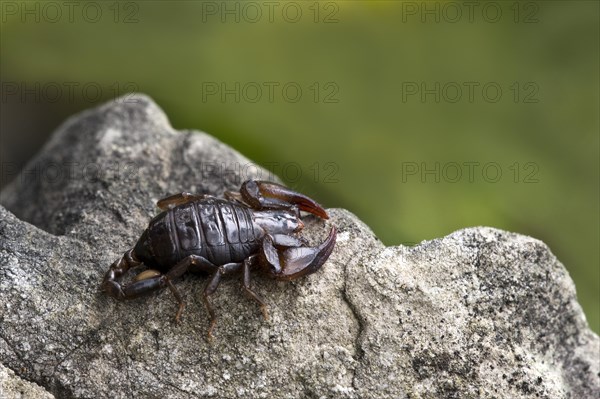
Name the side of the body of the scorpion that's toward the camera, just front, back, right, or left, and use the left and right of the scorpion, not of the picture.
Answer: right

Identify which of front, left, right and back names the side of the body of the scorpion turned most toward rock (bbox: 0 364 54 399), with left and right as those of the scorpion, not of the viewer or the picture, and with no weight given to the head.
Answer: back
